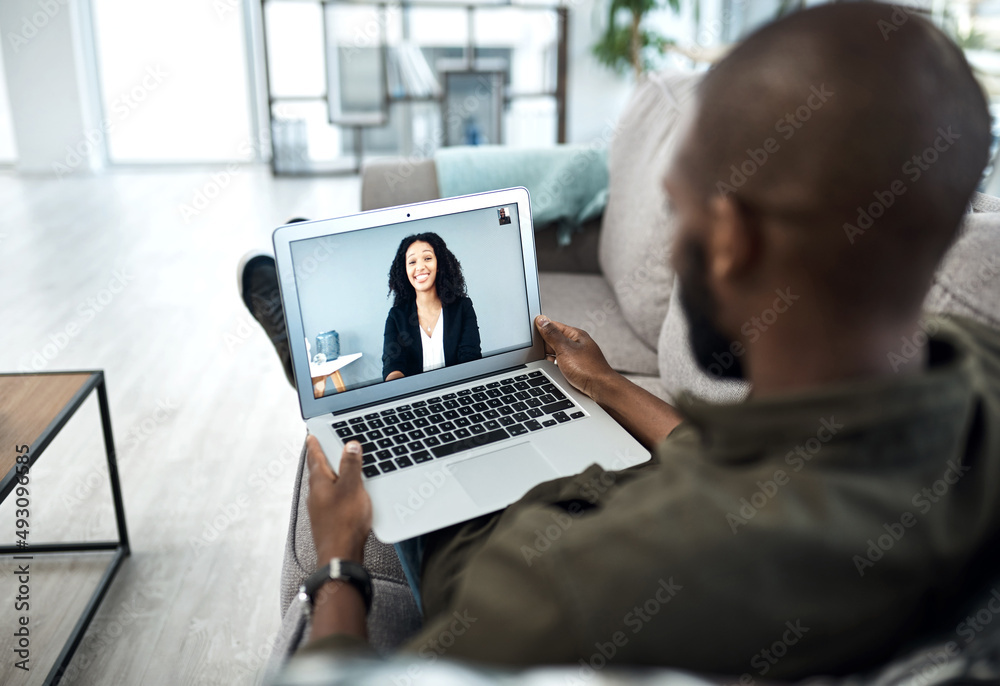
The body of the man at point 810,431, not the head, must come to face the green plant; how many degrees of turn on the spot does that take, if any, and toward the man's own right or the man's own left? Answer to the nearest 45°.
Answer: approximately 45° to the man's own right

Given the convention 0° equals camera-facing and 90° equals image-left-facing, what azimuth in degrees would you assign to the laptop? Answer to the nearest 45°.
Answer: approximately 315°

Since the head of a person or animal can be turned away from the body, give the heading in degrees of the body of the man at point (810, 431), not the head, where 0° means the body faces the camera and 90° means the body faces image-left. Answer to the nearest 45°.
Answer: approximately 135°

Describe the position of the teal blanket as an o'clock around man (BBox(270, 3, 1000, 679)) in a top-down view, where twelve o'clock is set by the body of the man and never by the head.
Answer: The teal blanket is roughly at 1 o'clock from the man.

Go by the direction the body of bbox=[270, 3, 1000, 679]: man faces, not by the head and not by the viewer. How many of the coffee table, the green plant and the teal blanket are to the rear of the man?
0

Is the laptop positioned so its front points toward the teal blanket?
no

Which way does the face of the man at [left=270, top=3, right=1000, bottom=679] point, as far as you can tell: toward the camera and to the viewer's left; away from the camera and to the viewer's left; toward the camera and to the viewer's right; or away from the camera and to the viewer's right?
away from the camera and to the viewer's left
